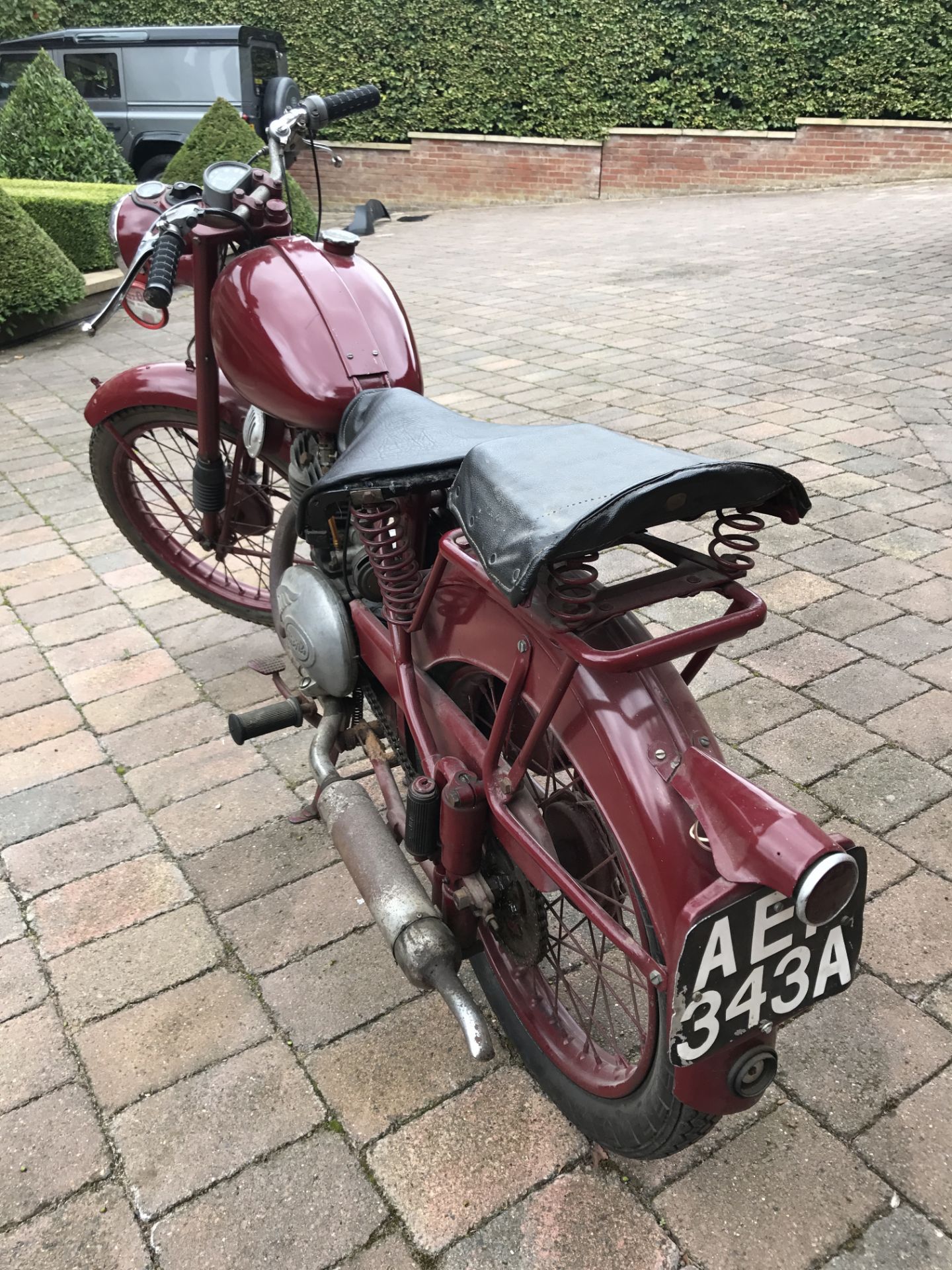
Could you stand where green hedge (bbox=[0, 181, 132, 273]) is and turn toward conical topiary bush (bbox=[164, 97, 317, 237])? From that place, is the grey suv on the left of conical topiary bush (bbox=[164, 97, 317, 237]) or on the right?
left

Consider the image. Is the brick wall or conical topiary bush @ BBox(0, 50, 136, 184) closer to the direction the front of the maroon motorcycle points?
the conical topiary bush

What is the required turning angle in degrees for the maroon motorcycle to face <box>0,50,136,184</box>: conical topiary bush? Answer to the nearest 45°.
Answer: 0° — it already faces it

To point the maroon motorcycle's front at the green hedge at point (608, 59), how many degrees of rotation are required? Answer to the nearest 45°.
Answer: approximately 45° to its right

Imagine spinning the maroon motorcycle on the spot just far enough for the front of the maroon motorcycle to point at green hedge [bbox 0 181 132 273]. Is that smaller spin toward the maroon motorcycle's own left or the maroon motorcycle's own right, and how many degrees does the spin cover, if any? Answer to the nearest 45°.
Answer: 0° — it already faces it

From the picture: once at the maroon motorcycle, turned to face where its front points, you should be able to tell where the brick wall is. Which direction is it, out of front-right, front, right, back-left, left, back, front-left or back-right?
front-right

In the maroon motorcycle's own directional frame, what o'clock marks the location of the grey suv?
The grey suv is roughly at 1 o'clock from the maroon motorcycle.

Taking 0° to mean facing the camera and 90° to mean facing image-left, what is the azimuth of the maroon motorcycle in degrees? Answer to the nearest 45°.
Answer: approximately 135°
